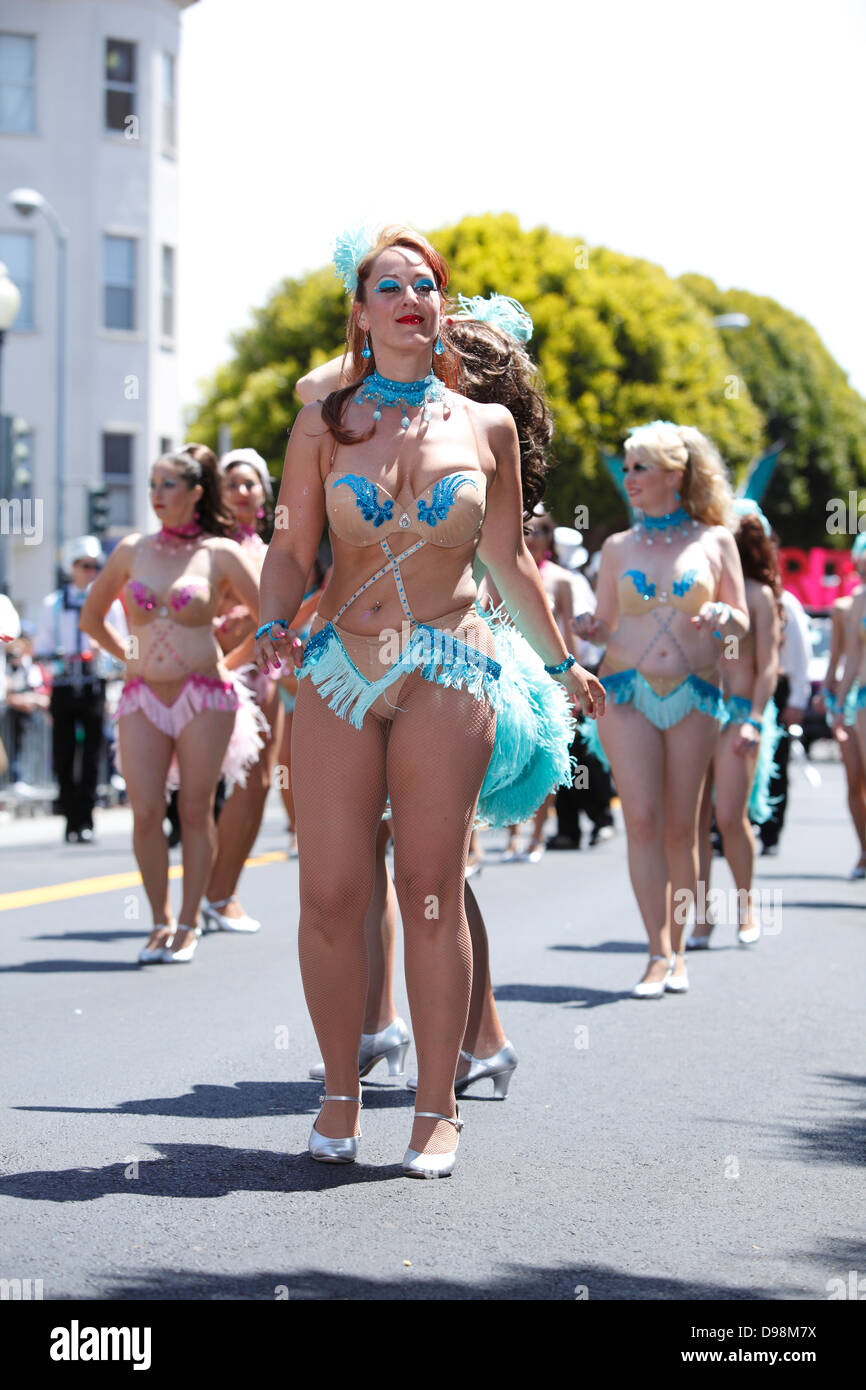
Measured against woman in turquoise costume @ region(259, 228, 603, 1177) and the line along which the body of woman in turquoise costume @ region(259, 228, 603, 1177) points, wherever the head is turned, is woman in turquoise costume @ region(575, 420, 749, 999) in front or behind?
behind

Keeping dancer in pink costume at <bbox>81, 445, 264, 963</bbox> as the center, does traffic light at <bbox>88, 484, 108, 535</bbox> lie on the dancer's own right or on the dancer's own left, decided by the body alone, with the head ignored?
on the dancer's own right

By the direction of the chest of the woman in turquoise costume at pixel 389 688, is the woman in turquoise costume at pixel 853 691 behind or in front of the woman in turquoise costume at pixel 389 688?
behind

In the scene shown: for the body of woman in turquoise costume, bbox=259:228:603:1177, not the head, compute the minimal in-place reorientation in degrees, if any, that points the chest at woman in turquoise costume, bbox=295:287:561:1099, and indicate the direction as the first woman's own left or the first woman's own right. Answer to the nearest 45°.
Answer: approximately 180°

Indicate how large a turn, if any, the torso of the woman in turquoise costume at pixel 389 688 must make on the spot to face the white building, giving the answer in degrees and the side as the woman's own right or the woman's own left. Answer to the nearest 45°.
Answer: approximately 180°

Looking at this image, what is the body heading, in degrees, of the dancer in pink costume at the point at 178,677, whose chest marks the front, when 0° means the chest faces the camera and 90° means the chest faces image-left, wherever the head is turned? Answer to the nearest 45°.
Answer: approximately 45°

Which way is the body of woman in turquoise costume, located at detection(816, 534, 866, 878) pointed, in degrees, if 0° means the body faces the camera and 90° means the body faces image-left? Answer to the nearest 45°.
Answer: approximately 45°

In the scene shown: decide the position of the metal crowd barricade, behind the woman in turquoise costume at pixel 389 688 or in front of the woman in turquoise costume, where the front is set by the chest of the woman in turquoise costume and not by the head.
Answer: behind
